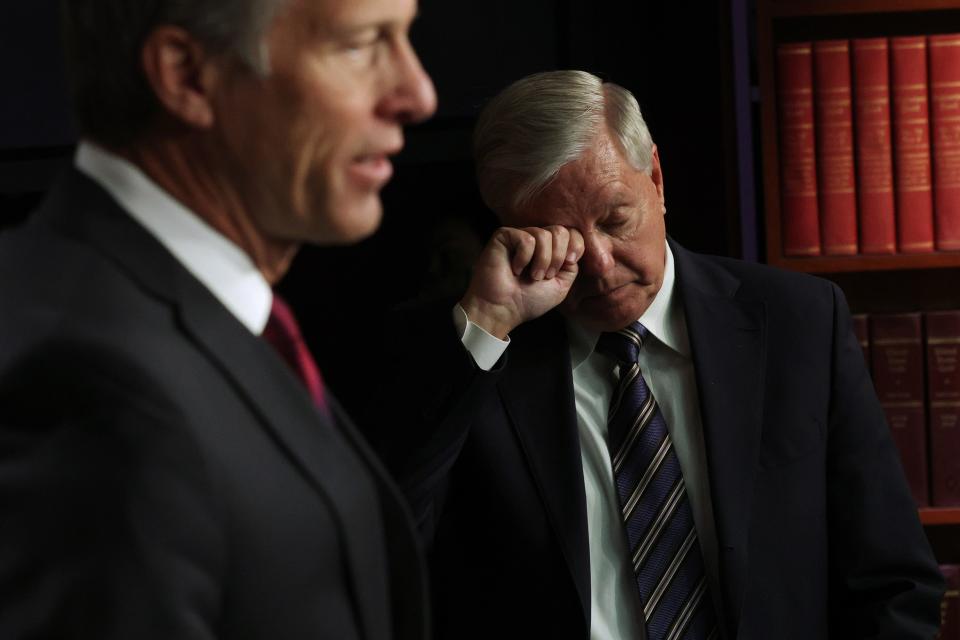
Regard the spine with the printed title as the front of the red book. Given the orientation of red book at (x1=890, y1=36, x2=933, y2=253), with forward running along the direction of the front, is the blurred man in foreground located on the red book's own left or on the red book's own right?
on the red book's own right

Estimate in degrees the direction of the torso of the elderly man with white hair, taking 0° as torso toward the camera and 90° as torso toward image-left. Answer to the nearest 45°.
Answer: approximately 0°

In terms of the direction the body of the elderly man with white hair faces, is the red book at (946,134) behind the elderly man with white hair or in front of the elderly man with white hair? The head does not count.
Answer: behind

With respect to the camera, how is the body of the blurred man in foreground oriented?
to the viewer's right

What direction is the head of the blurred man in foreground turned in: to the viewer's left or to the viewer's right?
to the viewer's right

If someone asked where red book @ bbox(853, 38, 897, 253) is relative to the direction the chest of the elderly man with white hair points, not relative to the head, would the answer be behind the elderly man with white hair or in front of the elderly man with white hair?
behind

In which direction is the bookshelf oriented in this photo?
toward the camera
